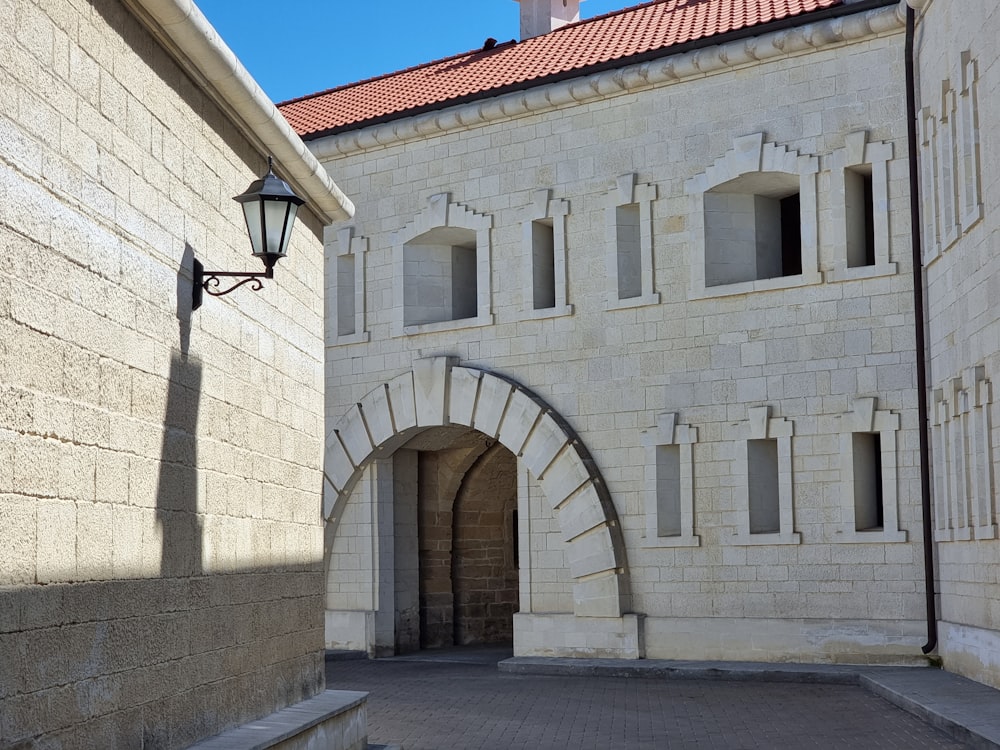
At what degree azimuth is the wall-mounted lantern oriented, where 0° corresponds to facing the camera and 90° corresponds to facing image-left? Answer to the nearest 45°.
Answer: approximately 270°

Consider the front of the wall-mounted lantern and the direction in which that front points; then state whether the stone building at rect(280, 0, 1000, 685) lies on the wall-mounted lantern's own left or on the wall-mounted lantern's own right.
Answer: on the wall-mounted lantern's own left

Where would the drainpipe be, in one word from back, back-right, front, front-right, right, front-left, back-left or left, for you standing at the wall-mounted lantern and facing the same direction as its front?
front-left
